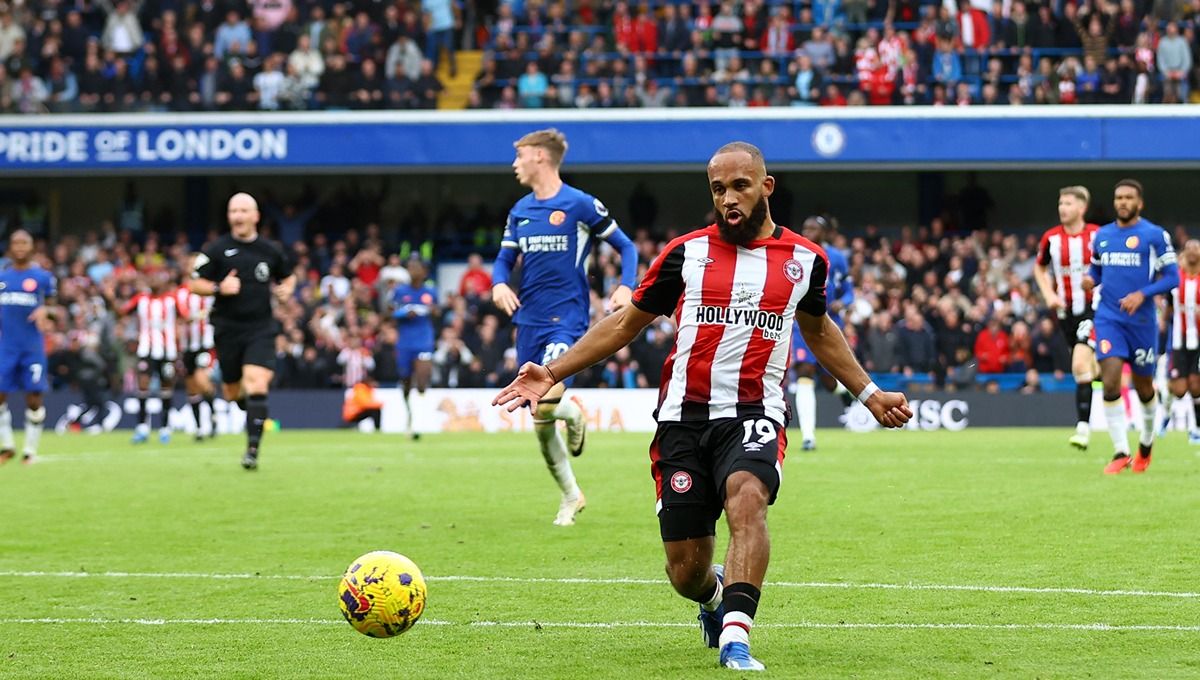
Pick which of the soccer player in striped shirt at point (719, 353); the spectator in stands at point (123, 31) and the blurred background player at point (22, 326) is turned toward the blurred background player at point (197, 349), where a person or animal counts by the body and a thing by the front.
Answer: the spectator in stands

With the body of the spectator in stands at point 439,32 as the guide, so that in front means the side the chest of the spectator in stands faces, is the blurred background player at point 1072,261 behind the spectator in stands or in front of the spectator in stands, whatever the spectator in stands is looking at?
in front

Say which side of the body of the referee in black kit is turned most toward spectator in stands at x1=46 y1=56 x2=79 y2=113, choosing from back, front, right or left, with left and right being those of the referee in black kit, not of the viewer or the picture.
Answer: back

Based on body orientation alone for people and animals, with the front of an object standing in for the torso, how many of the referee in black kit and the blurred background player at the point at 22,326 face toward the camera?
2

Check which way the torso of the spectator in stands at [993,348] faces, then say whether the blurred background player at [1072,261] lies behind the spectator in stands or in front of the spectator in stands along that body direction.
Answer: in front

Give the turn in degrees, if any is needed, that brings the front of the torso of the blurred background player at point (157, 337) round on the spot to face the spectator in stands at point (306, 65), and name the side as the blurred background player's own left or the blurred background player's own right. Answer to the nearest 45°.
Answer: approximately 180°

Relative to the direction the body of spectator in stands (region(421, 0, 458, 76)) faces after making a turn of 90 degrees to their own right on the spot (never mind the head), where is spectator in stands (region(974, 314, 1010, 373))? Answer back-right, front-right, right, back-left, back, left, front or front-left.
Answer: back-left

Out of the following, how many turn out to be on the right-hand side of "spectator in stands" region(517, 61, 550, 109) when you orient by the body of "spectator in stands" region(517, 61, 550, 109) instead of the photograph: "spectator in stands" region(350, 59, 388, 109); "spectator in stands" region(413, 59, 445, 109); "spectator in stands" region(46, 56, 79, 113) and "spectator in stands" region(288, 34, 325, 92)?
4

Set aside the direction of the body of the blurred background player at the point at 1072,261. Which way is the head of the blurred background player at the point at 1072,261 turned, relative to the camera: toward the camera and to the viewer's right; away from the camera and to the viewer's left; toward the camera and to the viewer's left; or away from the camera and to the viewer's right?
toward the camera and to the viewer's left

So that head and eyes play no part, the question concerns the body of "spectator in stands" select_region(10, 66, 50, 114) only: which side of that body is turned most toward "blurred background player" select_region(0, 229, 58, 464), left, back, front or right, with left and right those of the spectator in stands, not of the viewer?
front

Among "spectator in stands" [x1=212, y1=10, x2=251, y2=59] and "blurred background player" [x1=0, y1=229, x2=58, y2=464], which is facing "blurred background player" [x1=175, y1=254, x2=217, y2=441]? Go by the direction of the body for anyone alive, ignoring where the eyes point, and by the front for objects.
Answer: the spectator in stands

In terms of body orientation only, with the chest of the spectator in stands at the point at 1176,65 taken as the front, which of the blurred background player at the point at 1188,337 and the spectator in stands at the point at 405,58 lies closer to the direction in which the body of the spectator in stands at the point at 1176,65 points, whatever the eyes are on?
the blurred background player

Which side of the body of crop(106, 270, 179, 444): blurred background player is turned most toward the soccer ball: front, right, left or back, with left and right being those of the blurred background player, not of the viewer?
front
